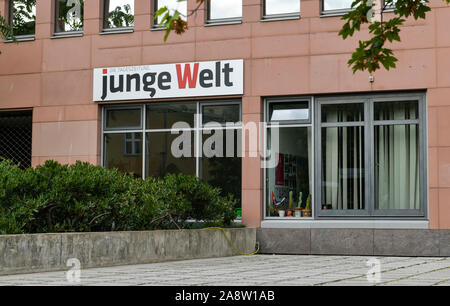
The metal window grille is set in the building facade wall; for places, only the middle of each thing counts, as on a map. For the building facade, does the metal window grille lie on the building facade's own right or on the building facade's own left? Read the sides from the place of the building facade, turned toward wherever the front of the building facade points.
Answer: on the building facade's own right

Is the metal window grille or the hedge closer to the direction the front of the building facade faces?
the hedge

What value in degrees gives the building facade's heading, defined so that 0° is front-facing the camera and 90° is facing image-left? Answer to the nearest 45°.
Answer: approximately 0°
